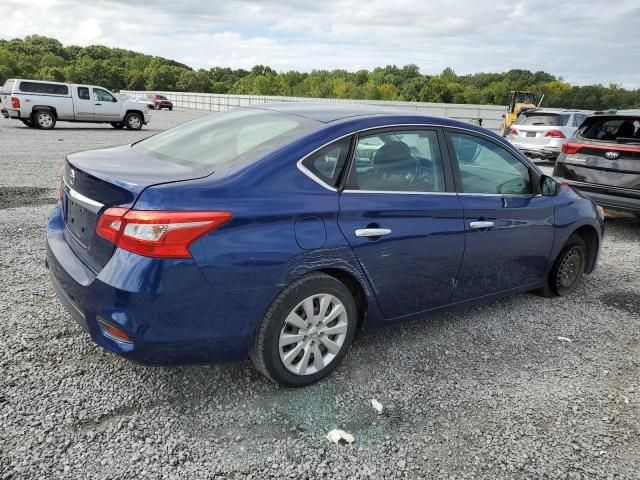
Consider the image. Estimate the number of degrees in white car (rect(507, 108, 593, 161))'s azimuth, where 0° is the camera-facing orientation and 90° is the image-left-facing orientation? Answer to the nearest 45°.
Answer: approximately 225°

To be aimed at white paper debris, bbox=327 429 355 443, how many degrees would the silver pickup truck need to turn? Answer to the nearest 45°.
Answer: approximately 90° to its right

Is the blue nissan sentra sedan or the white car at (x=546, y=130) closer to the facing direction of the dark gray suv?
the white car

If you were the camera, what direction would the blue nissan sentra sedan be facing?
facing away from the viewer and to the right of the viewer

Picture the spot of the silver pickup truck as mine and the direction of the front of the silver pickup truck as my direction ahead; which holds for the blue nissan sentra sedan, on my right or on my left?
on my right

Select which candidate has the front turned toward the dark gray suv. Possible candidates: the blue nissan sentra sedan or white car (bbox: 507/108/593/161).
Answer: the blue nissan sentra sedan

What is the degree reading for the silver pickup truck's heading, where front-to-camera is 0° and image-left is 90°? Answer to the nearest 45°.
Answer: approximately 270°

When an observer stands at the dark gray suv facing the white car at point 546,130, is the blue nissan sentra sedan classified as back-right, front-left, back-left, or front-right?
back-left
